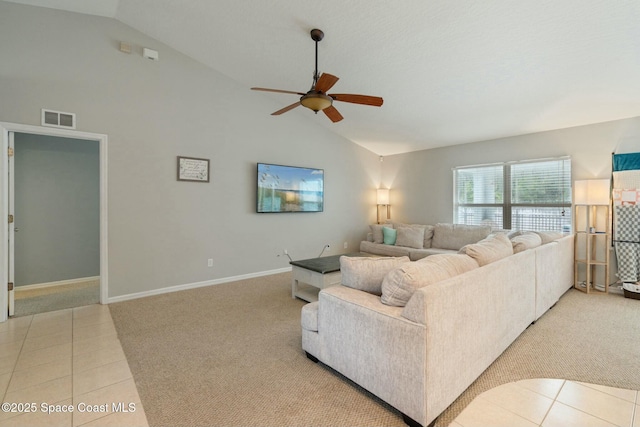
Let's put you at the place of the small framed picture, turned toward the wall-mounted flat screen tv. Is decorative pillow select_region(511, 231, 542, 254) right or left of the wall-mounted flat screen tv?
right

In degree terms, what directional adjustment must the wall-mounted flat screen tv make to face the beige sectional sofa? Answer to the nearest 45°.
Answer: approximately 45° to its right

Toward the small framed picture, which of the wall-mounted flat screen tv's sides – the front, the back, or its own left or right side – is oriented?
right

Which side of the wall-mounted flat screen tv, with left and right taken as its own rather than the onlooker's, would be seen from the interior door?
right

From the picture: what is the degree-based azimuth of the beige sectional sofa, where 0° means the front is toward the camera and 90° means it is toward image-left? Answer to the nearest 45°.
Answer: approximately 135°

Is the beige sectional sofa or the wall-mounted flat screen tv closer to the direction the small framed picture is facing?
the beige sectional sofa

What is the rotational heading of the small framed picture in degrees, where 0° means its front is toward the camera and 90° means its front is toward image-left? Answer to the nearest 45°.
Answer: approximately 315°

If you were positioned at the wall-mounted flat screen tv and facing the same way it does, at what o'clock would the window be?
The window is roughly at 11 o'clock from the wall-mounted flat screen tv.

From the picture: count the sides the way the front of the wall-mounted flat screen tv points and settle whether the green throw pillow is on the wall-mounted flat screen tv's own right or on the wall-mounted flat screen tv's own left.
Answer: on the wall-mounted flat screen tv's own left
